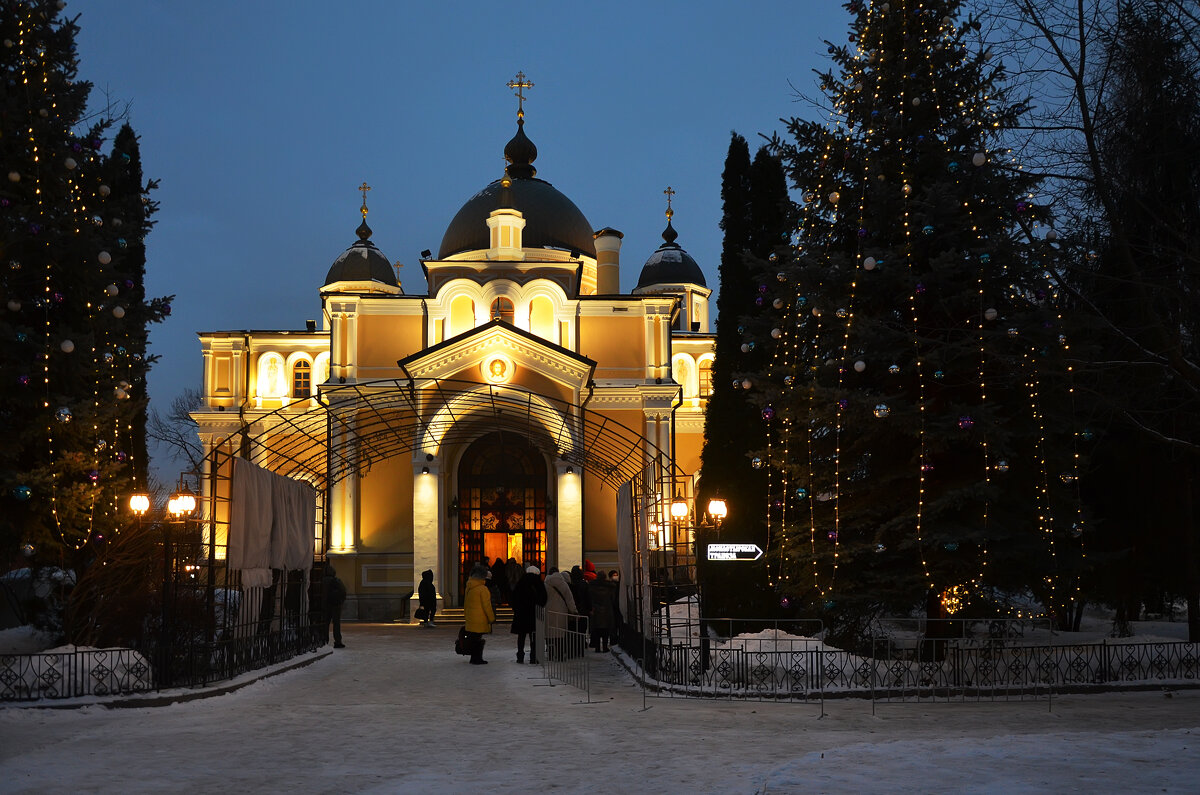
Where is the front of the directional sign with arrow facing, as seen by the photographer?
facing the viewer

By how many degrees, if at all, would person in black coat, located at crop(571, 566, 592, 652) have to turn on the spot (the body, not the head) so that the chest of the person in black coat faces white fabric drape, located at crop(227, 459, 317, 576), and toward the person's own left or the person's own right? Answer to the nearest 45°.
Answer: approximately 135° to the person's own left

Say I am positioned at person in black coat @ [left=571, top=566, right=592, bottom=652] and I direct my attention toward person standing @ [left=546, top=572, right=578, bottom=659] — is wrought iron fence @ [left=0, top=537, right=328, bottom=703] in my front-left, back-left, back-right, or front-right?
front-right

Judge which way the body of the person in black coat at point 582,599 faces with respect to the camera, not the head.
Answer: away from the camera

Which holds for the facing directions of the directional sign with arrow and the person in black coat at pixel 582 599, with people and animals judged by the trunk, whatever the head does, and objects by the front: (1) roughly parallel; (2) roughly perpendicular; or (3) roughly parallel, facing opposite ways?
roughly parallel, facing opposite ways

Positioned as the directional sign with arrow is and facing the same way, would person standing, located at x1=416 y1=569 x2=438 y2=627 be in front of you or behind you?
behind

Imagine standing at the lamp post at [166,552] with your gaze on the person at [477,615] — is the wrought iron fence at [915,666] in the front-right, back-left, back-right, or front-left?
front-right

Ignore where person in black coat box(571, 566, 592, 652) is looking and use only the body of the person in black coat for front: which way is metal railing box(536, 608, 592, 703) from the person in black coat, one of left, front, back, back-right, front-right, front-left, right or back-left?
back

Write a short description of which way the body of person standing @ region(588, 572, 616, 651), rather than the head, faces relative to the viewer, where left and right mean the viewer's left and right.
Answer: facing away from the viewer

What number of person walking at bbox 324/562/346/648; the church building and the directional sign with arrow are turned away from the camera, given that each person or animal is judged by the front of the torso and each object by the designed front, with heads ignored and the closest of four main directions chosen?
0

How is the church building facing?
toward the camera
